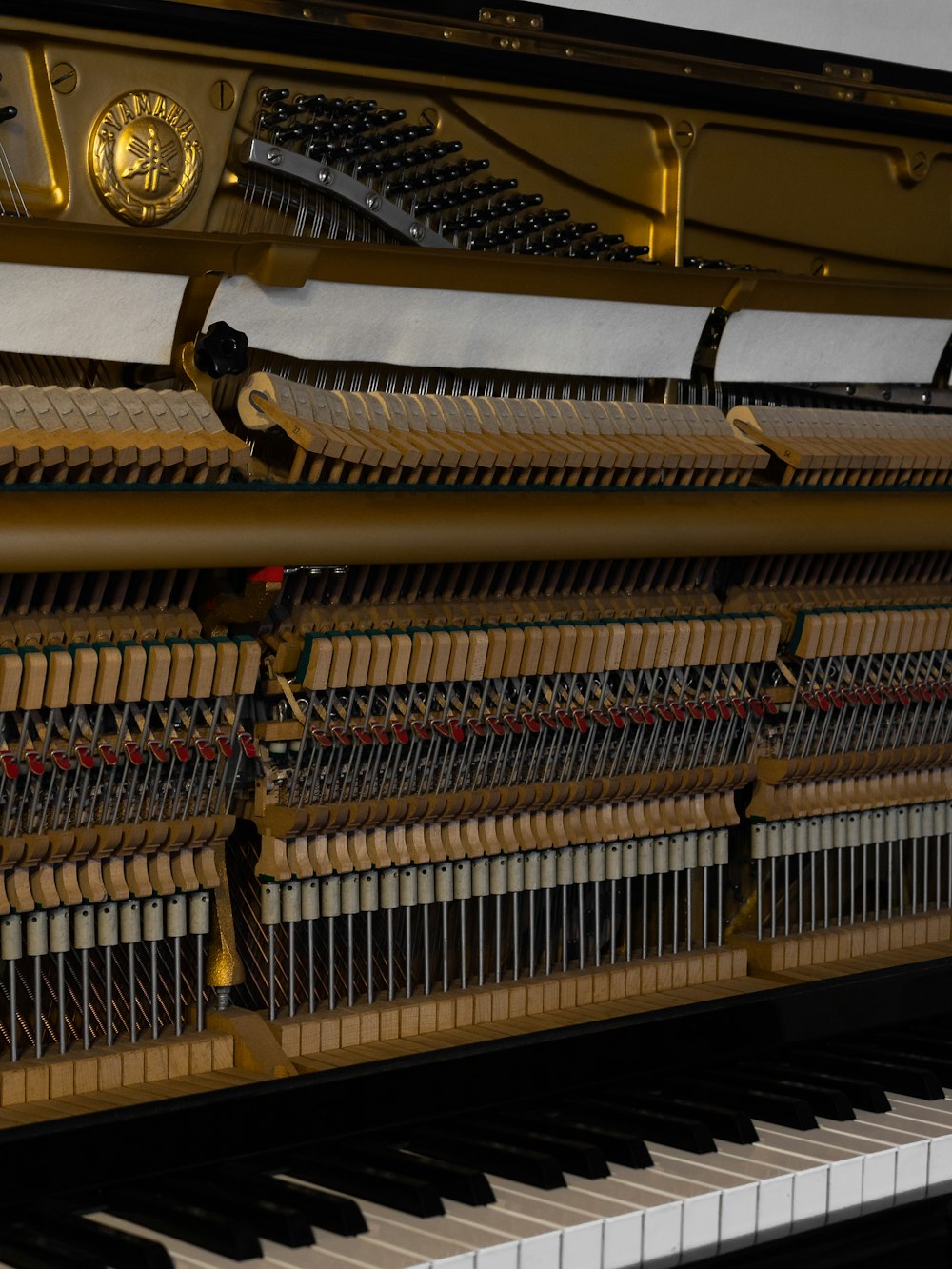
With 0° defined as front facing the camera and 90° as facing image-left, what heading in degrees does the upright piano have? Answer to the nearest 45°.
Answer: approximately 315°
